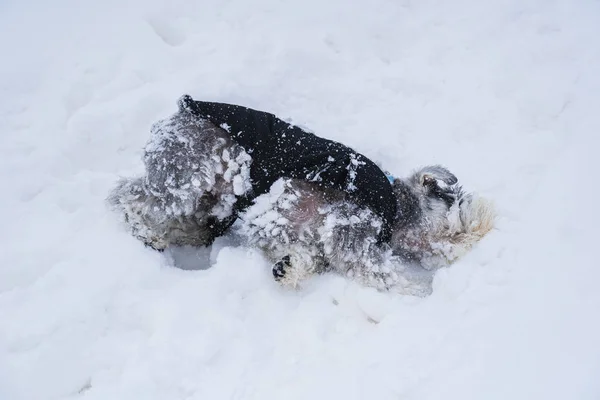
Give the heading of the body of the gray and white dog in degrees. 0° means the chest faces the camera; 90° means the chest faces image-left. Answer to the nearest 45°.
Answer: approximately 270°
